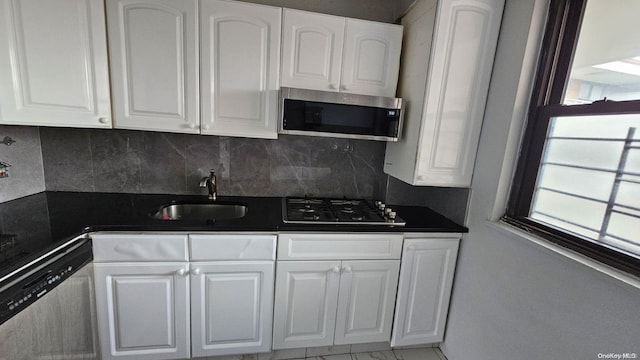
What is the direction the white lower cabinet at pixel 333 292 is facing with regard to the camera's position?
facing the viewer

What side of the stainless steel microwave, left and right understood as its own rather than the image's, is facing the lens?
front

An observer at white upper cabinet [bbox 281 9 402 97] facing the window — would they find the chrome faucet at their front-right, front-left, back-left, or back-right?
back-right

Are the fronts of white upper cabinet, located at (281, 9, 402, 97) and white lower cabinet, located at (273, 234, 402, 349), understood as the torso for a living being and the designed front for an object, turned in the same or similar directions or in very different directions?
same or similar directions

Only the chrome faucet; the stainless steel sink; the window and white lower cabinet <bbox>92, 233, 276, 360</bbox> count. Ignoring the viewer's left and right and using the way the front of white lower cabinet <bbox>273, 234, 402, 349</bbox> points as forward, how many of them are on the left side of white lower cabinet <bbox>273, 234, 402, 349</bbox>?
1

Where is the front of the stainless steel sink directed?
toward the camera

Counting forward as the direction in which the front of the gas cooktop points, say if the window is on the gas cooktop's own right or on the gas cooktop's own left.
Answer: on the gas cooktop's own left

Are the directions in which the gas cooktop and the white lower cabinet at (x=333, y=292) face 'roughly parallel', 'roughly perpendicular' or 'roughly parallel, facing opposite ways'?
roughly parallel

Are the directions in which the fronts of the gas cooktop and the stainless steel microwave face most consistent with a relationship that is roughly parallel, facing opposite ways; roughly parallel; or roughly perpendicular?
roughly parallel

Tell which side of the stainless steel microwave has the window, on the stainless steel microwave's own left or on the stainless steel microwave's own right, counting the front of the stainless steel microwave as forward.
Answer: on the stainless steel microwave's own left

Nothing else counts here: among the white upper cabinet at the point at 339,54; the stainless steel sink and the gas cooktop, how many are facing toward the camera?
3

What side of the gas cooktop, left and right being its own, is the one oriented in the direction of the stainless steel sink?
right
